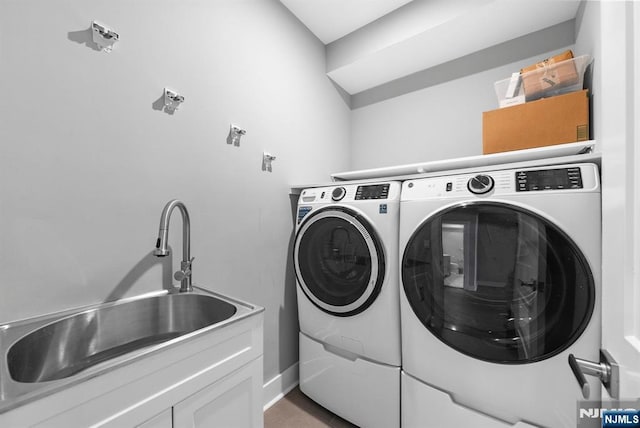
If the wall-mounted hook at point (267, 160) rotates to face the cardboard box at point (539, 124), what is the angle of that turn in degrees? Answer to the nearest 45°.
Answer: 0° — it already faces it

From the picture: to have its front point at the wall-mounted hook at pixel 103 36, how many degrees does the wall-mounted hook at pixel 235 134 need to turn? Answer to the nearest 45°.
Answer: approximately 90° to its right

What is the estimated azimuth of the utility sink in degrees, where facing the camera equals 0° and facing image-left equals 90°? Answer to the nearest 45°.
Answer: approximately 315°
